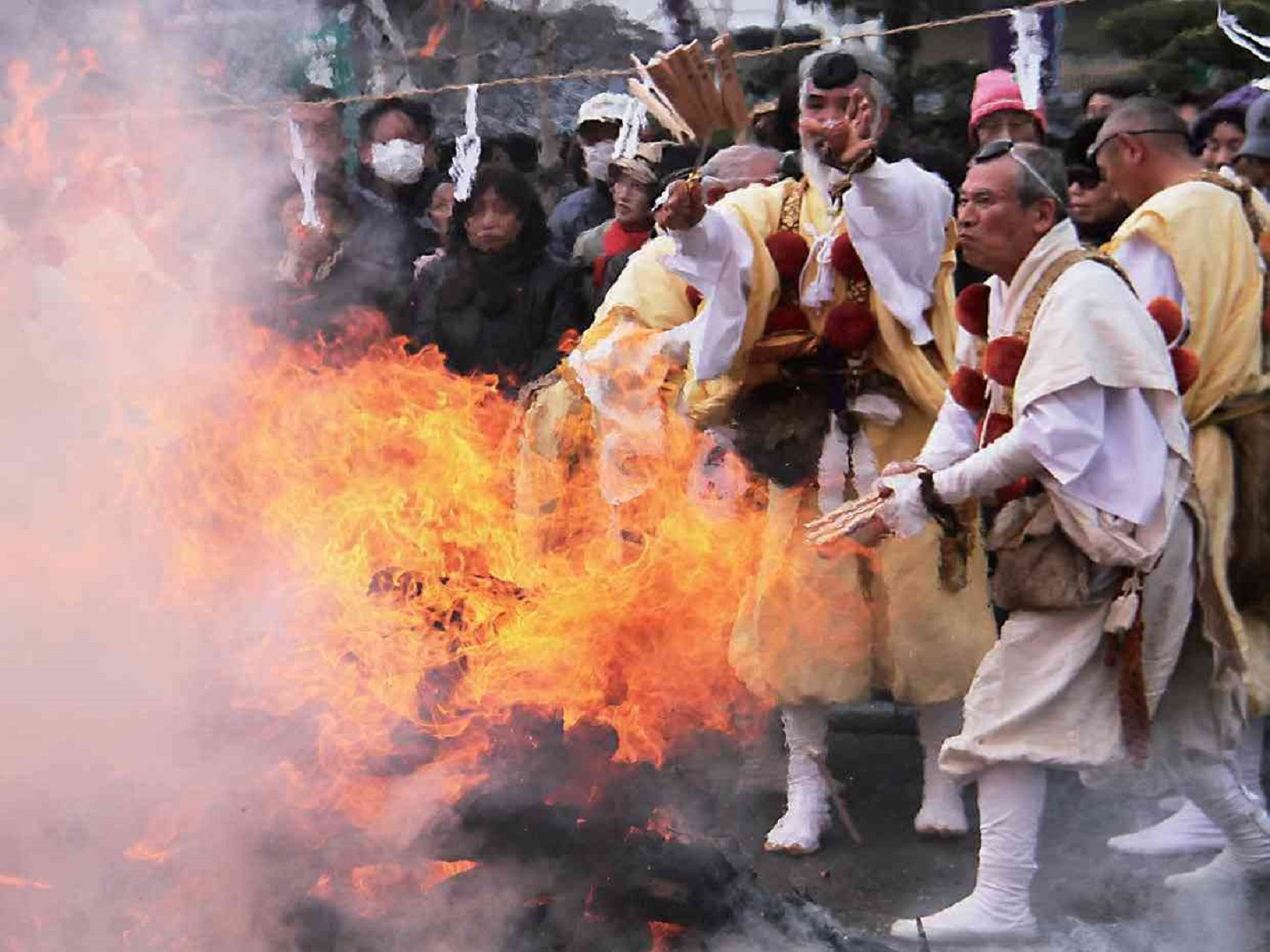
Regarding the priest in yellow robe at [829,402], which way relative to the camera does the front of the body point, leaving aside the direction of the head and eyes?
toward the camera

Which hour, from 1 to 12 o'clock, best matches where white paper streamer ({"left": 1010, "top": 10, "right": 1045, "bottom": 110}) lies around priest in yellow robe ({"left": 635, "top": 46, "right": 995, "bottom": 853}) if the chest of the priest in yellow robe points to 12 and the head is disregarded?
The white paper streamer is roughly at 7 o'clock from the priest in yellow robe.

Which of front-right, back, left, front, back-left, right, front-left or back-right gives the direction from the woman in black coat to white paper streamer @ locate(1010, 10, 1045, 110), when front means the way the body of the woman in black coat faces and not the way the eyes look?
left

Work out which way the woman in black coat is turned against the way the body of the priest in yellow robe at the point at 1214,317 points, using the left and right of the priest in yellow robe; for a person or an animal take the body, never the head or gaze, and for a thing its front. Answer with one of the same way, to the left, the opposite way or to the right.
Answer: to the left

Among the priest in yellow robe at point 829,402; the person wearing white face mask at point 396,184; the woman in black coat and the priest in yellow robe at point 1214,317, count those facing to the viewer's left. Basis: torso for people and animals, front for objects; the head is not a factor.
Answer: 1

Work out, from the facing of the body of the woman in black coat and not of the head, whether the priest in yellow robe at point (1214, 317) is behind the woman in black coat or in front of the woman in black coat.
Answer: in front

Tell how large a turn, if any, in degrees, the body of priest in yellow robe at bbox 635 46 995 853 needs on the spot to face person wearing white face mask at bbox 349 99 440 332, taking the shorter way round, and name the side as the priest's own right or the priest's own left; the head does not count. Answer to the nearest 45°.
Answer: approximately 135° to the priest's own right

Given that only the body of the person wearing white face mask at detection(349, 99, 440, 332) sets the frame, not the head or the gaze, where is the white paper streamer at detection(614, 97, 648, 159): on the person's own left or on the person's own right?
on the person's own left

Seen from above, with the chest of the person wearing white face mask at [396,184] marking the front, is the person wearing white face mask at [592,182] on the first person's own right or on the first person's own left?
on the first person's own left

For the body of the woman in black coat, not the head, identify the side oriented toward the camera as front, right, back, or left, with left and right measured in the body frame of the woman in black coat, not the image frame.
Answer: front

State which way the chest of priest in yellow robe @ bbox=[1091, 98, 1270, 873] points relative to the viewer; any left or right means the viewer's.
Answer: facing to the left of the viewer

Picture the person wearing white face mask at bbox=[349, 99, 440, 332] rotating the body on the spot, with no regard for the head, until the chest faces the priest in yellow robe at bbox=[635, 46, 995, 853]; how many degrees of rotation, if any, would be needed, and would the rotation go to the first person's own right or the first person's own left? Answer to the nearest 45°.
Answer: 0° — they already face them

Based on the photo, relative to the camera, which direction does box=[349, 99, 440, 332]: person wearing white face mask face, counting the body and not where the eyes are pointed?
toward the camera
